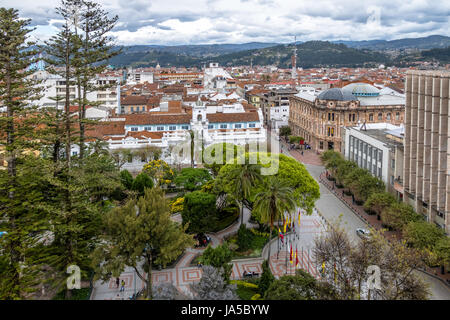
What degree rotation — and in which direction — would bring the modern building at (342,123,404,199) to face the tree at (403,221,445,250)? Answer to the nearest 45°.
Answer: approximately 45° to its left

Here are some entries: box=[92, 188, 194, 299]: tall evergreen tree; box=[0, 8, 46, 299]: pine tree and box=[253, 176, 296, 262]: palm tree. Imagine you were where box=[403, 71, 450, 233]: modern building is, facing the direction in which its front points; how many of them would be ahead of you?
3

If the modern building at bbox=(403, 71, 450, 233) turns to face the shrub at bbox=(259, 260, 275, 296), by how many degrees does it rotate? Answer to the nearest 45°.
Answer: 0° — it already faces it

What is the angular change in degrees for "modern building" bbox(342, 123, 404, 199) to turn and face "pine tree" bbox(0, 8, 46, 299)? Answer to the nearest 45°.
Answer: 0° — it already faces it

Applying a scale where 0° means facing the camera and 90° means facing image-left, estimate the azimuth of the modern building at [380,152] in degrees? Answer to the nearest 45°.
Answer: approximately 45°

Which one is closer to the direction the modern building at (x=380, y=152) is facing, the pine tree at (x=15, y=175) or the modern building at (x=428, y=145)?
the pine tree

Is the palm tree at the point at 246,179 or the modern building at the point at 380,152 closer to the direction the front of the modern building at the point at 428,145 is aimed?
the palm tree
